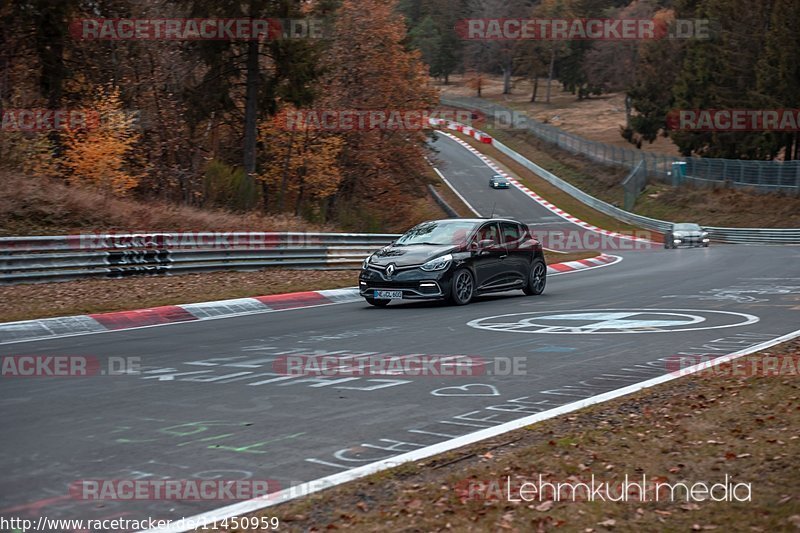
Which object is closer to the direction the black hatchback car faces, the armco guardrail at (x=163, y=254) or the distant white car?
the armco guardrail

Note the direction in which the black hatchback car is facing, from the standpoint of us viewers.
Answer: facing the viewer and to the left of the viewer

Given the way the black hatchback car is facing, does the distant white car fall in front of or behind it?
behind
